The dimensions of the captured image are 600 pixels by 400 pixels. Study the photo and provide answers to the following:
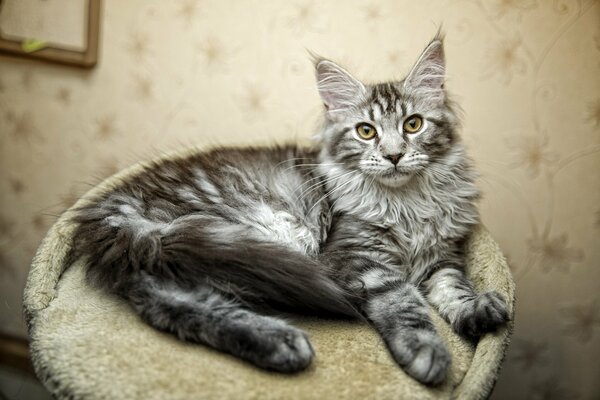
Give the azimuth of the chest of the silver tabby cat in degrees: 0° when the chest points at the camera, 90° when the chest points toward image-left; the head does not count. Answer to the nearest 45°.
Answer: approximately 315°

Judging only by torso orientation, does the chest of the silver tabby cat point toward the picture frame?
no
